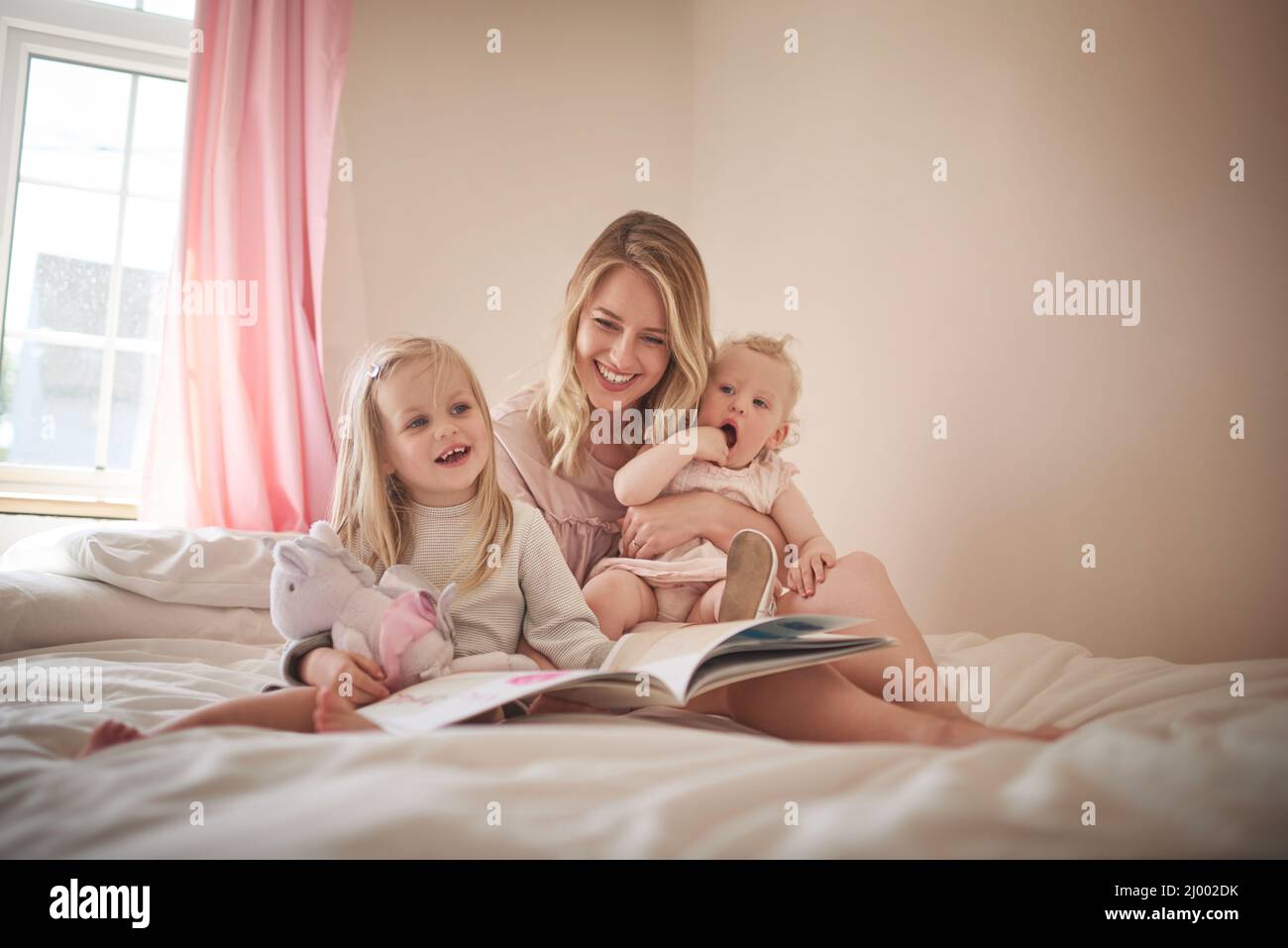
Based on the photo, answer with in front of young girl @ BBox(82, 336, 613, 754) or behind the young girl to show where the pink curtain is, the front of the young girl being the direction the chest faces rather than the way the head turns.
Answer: behind

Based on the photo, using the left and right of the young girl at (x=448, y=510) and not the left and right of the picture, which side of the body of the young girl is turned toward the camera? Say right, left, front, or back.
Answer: front

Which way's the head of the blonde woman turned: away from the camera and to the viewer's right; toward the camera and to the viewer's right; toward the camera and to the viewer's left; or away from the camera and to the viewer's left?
toward the camera and to the viewer's left
